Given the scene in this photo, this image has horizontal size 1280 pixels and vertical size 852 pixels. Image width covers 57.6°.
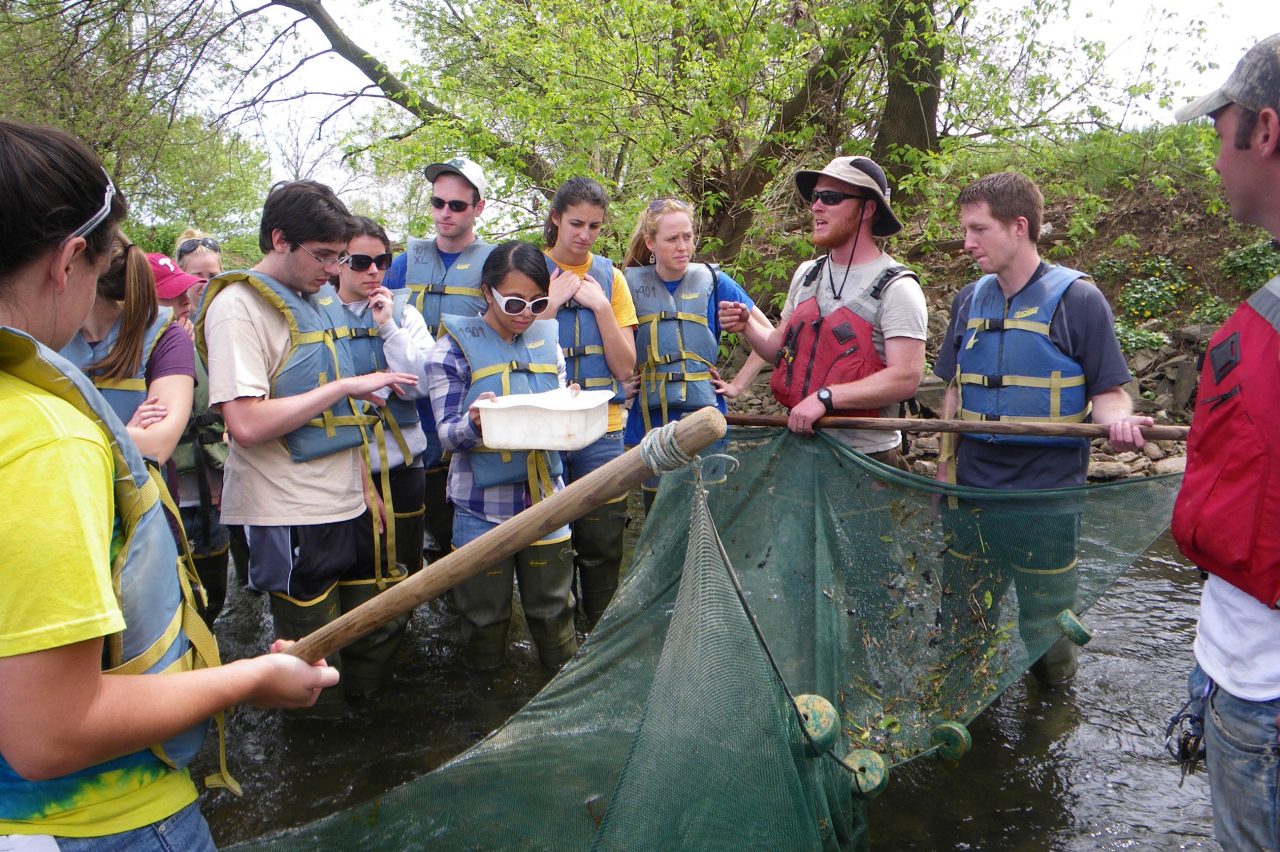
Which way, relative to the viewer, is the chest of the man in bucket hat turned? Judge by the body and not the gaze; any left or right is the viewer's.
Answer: facing the viewer and to the left of the viewer

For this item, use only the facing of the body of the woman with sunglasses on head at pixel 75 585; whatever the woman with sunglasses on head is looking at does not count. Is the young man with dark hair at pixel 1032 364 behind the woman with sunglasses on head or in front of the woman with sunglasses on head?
in front

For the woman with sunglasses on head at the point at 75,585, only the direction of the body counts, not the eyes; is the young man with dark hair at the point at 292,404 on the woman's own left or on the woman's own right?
on the woman's own left

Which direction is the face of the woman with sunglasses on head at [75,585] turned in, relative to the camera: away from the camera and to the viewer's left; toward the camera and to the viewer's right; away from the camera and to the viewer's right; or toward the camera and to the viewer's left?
away from the camera and to the viewer's right

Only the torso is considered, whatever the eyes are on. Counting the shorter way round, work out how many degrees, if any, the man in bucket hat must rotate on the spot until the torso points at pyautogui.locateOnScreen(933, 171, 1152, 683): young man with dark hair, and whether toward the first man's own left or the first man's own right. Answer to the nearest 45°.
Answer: approximately 135° to the first man's own left

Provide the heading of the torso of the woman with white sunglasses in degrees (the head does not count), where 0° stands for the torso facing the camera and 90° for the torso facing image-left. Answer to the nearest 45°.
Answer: approximately 315°

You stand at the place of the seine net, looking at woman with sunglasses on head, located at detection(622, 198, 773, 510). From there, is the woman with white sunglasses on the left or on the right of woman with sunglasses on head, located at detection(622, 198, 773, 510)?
left

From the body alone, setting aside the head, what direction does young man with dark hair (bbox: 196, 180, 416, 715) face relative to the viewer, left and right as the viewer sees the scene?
facing the viewer and to the right of the viewer

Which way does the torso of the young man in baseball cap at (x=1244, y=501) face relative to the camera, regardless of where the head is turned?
to the viewer's left

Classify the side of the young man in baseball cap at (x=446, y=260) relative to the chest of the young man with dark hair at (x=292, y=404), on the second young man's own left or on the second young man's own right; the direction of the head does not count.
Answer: on the second young man's own left

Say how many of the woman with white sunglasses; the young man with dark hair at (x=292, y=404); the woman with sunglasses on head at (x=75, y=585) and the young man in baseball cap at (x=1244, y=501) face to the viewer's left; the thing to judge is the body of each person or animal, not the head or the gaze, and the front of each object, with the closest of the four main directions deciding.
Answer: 1

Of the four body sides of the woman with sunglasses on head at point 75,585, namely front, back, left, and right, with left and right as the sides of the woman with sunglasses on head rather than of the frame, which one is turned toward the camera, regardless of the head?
right

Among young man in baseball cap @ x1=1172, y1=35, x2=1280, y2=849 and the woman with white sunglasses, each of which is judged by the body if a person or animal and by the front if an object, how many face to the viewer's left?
1

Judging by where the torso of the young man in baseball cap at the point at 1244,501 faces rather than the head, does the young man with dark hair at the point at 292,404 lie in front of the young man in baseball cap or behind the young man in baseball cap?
in front

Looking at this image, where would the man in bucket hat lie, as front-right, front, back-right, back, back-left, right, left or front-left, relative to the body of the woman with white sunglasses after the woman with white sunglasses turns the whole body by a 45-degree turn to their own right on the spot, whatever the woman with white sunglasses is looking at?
left
